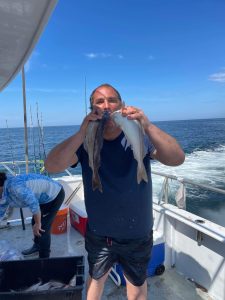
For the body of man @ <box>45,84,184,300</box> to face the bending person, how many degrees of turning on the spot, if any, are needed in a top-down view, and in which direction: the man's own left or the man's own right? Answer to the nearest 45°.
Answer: approximately 135° to the man's own right

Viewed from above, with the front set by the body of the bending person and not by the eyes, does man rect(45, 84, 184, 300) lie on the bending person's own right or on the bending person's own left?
on the bending person's own left

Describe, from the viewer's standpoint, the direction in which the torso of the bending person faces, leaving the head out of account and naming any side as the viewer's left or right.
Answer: facing to the left of the viewer

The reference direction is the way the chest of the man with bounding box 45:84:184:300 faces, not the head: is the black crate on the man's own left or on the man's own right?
on the man's own right

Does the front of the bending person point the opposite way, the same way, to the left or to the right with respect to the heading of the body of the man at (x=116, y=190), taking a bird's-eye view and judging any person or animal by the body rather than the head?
to the right

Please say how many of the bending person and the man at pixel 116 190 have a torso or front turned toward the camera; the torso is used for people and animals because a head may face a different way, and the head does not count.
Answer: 1

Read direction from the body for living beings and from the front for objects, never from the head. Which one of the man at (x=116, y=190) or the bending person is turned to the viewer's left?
the bending person
